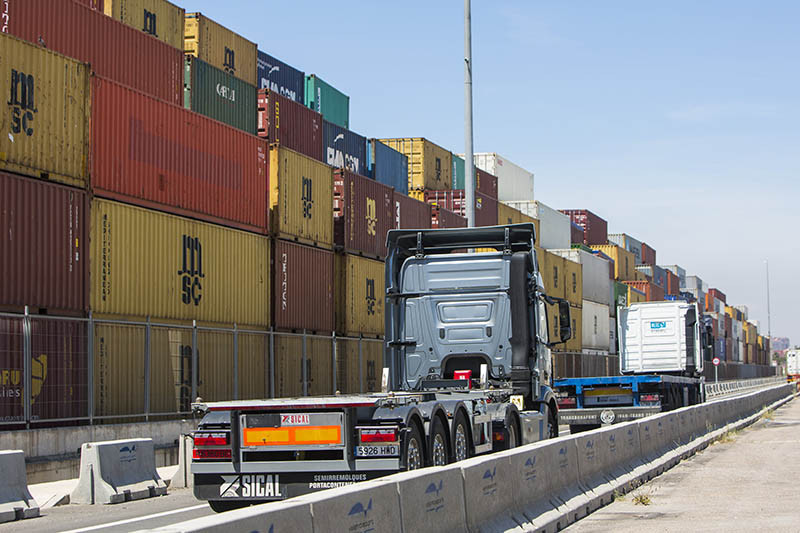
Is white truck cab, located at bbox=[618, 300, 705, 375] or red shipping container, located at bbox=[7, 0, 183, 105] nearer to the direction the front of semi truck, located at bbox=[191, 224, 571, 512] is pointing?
the white truck cab

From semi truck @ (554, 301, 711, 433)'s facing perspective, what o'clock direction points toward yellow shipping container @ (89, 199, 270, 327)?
The yellow shipping container is roughly at 6 o'clock from the semi truck.

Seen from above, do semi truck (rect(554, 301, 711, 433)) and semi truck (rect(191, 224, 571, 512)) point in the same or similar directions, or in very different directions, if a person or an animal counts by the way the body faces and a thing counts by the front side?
same or similar directions

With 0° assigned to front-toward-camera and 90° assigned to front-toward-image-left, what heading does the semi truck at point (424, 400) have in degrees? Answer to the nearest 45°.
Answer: approximately 225°

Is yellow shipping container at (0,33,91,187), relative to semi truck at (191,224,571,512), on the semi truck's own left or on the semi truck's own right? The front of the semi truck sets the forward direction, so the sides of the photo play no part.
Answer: on the semi truck's own left

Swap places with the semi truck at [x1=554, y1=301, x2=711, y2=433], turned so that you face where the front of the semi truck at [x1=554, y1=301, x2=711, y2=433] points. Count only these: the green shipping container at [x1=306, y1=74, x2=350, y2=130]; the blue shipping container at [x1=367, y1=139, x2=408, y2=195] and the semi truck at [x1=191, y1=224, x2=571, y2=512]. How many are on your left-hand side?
2

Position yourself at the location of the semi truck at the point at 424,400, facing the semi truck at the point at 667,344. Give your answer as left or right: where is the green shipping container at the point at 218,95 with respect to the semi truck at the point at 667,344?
left

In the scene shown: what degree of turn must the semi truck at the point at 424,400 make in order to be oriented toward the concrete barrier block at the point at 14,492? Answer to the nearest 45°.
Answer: approximately 180°

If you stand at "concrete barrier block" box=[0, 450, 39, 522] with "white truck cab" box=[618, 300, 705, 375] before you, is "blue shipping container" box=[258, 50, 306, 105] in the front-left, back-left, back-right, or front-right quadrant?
front-left

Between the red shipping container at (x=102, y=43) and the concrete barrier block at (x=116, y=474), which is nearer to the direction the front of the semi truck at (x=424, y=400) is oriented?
the red shipping container

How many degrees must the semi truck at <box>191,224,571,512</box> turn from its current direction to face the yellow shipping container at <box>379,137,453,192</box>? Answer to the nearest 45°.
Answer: approximately 45° to its left

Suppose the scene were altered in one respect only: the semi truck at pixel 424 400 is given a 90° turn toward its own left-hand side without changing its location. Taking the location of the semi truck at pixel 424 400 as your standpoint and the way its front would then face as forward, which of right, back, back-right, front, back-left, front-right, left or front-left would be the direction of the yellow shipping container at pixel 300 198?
front-right

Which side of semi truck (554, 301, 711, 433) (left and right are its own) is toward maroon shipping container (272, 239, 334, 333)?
left

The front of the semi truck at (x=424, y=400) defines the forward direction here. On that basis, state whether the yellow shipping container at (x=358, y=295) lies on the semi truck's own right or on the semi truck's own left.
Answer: on the semi truck's own left

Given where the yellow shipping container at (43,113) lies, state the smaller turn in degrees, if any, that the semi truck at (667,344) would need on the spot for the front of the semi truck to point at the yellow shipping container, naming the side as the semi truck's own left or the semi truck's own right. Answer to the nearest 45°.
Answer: approximately 180°

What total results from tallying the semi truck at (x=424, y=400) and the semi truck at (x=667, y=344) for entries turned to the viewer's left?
0

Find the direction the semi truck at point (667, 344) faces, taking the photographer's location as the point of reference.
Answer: facing away from the viewer and to the right of the viewer
